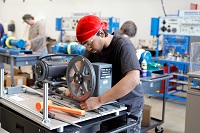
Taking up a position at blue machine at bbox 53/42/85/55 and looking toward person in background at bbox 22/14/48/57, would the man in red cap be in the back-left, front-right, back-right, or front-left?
back-left

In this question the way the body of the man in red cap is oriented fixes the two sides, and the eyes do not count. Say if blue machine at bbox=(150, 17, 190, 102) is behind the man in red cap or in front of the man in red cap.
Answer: behind

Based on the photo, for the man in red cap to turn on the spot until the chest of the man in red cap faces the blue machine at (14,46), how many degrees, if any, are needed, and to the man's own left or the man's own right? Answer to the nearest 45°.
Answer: approximately 90° to the man's own right

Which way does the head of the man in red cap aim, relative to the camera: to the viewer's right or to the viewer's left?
to the viewer's left

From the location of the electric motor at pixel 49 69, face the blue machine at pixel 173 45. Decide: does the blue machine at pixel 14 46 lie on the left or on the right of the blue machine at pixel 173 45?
left

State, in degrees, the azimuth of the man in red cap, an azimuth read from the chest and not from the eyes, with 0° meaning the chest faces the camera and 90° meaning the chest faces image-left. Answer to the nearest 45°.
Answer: approximately 45°

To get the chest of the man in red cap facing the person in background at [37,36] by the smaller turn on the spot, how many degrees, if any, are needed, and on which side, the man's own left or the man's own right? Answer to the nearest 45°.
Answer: approximately 90° to the man's own right
